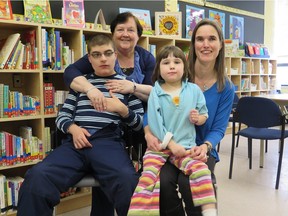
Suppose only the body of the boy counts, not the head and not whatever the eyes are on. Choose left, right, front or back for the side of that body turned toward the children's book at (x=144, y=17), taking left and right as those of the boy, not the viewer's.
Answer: back

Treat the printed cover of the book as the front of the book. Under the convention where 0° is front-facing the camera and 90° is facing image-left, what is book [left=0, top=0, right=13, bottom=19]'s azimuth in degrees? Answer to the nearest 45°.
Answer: approximately 0°

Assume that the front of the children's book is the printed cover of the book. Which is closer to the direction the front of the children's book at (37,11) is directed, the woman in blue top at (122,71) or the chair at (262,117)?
the woman in blue top

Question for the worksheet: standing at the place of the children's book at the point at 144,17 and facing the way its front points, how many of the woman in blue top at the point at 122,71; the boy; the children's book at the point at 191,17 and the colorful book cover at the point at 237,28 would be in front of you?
2

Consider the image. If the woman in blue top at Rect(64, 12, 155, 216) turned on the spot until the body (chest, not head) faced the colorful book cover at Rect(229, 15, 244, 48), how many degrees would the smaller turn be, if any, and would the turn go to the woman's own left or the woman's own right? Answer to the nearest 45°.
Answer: approximately 135° to the woman's own left

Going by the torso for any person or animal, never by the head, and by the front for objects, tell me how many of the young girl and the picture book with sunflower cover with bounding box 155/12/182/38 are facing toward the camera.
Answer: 2
